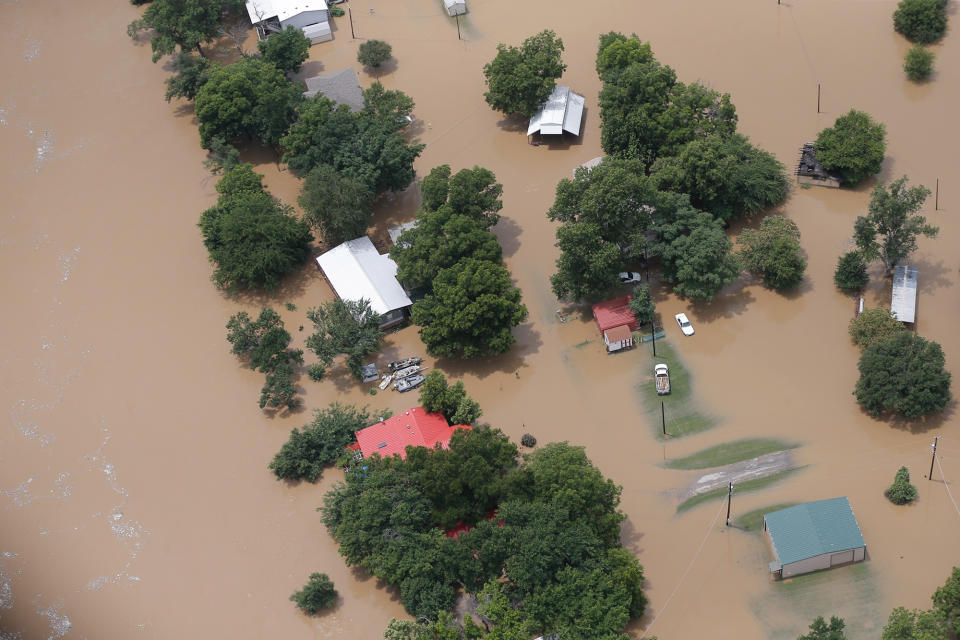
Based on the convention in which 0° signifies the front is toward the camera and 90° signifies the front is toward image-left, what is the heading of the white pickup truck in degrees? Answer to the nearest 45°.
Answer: approximately 180°

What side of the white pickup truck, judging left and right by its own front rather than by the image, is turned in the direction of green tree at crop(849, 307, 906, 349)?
right

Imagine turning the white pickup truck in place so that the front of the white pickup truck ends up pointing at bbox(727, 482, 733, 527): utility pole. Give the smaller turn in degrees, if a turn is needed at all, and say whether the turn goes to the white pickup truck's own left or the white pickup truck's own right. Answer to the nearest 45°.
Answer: approximately 135° to the white pickup truck's own right

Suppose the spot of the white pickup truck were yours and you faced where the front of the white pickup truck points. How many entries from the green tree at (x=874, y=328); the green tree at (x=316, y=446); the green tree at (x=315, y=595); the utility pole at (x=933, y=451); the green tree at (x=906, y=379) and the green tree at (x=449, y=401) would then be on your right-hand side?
3

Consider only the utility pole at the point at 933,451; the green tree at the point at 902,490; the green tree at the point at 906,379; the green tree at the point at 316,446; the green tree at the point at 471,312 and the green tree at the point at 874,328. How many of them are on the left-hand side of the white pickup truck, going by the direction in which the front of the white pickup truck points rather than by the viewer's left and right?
2

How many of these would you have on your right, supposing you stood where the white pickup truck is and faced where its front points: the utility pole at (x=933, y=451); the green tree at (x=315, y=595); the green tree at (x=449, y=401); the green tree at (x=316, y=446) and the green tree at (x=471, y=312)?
1

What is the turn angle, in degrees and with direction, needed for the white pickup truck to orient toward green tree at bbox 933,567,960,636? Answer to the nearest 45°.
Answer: approximately 135° to its right

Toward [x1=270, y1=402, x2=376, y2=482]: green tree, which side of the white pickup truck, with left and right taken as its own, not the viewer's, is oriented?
left

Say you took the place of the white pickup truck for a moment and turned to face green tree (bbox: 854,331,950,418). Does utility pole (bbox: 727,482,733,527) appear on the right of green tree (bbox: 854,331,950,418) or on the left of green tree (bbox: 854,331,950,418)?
right

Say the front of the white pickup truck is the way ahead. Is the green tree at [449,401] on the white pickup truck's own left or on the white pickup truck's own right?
on the white pickup truck's own left

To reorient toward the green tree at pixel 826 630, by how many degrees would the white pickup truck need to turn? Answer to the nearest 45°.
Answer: approximately 135° to its right

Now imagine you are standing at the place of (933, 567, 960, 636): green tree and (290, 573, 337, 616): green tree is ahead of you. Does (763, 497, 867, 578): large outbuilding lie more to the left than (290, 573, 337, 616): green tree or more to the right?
right

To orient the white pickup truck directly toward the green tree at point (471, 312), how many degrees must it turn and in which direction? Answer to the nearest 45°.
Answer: approximately 90° to its left

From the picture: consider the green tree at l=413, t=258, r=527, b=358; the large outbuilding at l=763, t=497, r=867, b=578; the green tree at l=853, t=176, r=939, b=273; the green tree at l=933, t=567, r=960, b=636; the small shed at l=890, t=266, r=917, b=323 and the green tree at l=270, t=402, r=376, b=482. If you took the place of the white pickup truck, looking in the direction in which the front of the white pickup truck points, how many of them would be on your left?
2
